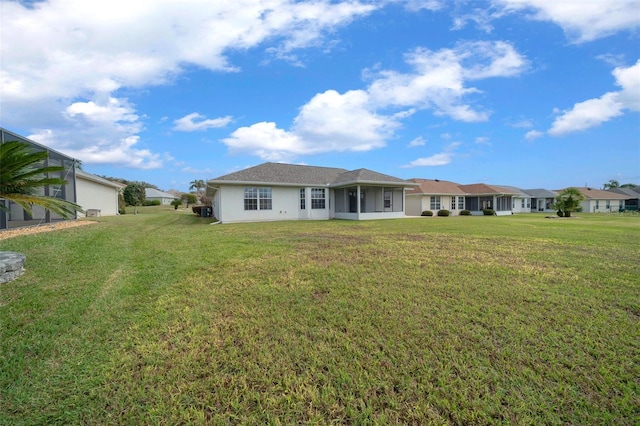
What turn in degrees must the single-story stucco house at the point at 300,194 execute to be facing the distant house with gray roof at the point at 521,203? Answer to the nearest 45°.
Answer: approximately 45° to its right

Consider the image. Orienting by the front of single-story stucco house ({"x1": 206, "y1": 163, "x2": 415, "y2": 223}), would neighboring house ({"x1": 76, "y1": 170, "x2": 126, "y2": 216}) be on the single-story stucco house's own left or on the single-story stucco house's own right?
on the single-story stucco house's own left

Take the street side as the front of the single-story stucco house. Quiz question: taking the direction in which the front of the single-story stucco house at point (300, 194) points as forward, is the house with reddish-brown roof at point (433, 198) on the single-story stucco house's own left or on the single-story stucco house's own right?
on the single-story stucco house's own right

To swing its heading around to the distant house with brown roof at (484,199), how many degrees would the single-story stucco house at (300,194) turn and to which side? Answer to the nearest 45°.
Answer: approximately 45° to its right

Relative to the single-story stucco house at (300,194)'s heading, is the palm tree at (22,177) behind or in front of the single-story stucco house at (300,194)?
behind

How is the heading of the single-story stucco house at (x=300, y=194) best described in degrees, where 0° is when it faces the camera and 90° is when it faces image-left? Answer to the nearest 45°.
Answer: approximately 180°
